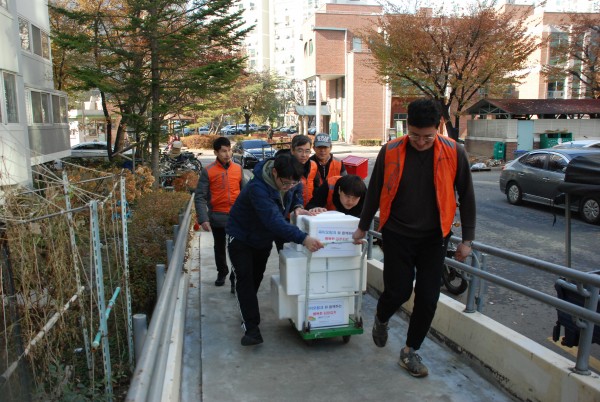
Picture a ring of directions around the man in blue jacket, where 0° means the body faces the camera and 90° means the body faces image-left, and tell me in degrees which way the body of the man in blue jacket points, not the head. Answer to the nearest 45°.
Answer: approximately 315°

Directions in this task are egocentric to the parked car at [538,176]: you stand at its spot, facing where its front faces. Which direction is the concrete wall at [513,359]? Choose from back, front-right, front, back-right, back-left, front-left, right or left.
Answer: front-right

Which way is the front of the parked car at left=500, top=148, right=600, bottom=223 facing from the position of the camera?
facing the viewer and to the right of the viewer

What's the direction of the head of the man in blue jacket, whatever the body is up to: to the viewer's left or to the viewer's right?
to the viewer's right
